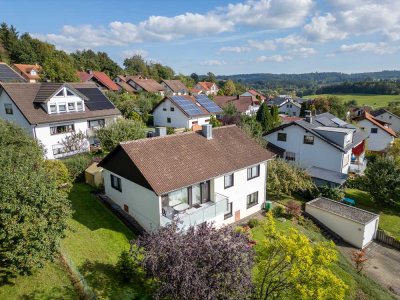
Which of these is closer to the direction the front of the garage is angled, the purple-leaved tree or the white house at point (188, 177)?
the purple-leaved tree

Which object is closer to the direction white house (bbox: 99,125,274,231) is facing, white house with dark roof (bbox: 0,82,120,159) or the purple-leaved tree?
the purple-leaved tree

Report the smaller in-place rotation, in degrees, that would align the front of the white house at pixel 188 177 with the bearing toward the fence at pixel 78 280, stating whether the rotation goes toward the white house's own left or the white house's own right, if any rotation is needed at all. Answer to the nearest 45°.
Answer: approximately 90° to the white house's own right

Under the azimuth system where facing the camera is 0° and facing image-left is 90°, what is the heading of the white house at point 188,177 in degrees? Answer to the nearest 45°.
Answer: approximately 315°

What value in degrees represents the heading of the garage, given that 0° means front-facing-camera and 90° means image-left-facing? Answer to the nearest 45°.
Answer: approximately 315°

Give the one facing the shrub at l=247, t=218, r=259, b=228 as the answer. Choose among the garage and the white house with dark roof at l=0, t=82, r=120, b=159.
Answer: the white house with dark roof

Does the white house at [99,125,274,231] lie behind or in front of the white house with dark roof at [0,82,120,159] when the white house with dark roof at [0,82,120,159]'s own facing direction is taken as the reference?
in front

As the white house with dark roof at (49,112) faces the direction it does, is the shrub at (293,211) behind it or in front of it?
in front

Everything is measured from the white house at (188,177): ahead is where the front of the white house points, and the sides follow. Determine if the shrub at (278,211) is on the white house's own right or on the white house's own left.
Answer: on the white house's own left

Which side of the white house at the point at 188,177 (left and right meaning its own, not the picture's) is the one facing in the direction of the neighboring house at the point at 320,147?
left

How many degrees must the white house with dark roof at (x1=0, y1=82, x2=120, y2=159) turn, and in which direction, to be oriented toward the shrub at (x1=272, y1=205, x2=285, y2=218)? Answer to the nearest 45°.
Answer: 0° — it already faces it
